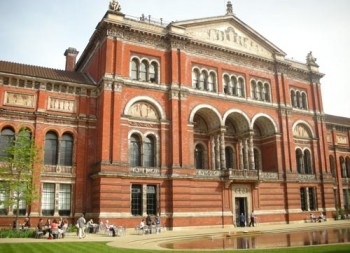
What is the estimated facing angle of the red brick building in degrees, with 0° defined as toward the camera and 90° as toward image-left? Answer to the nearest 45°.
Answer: approximately 315°

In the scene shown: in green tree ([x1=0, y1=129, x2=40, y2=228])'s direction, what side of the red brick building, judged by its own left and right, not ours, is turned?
right
